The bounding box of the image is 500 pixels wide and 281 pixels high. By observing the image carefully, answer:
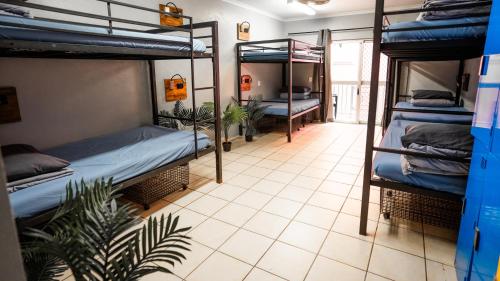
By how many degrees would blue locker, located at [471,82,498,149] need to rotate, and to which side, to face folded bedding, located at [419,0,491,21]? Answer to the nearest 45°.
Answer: approximately 135° to its right

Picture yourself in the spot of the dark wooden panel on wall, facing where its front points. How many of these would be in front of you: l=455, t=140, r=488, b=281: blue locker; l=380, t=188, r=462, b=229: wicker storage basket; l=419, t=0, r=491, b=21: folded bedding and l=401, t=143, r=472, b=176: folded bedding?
4

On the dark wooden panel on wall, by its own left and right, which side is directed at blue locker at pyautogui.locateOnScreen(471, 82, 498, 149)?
front

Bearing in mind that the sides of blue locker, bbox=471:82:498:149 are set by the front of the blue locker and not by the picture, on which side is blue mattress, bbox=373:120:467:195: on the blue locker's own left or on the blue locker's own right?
on the blue locker's own right

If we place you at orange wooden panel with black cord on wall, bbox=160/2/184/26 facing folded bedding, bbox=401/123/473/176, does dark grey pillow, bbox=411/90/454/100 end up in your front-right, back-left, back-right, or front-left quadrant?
front-left

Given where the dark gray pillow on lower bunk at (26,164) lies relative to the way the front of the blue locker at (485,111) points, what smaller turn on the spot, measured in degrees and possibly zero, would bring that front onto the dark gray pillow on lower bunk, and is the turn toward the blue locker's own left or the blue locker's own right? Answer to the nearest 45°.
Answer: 0° — it already faces it

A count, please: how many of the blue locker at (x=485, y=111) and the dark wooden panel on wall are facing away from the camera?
0

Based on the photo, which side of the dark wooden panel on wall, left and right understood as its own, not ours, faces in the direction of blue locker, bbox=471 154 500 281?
front

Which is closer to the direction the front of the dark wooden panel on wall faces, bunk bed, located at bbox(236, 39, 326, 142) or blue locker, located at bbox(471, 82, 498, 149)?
the blue locker

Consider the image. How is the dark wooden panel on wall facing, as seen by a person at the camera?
facing the viewer and to the right of the viewer

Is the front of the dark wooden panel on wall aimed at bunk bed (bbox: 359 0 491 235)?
yes

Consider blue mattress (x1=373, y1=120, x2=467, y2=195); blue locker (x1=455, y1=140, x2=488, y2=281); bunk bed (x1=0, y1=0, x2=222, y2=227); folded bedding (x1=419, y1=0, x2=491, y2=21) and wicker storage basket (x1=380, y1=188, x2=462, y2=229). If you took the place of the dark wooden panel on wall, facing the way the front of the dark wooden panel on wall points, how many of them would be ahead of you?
5

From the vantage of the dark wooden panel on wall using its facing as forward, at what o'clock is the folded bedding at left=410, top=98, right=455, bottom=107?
The folded bedding is roughly at 11 o'clock from the dark wooden panel on wall.

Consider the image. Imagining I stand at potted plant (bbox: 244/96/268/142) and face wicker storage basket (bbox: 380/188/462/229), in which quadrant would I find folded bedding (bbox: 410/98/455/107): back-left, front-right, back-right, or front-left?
front-left

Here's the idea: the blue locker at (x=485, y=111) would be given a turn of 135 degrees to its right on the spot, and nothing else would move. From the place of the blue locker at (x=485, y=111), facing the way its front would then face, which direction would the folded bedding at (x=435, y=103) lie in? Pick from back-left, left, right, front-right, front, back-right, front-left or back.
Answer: front

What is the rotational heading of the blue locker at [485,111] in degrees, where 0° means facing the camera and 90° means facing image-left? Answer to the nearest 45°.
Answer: approximately 45°

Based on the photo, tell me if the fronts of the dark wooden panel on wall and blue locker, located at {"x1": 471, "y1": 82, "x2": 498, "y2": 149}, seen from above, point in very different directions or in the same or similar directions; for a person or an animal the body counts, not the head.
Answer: very different directions
